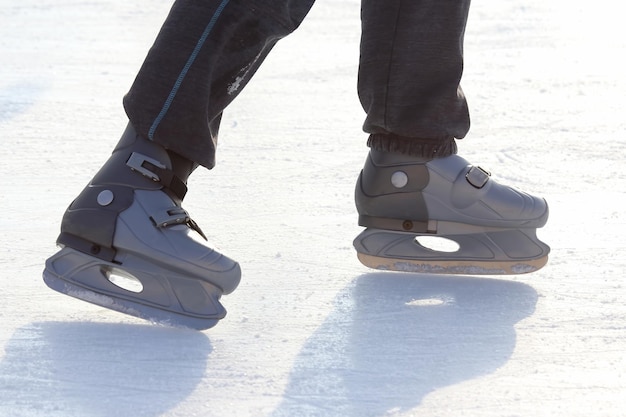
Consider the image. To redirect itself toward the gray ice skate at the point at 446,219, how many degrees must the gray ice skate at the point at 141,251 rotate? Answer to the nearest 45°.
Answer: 0° — it already faces it

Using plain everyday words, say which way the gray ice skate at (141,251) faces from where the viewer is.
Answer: facing to the right of the viewer

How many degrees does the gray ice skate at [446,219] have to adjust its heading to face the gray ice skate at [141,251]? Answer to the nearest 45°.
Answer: approximately 135° to its right

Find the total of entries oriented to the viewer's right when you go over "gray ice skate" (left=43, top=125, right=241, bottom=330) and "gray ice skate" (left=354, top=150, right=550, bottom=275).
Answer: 2

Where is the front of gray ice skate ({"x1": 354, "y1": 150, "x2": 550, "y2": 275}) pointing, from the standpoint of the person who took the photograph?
facing to the right of the viewer
